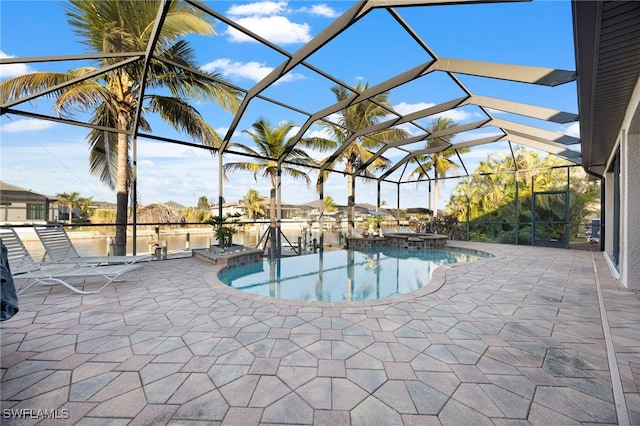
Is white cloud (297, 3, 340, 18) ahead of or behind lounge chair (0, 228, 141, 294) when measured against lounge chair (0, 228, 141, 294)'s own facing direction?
ahead

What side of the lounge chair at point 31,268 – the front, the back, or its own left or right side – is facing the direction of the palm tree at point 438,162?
front

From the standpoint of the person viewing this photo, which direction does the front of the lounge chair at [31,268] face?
facing to the right of the viewer

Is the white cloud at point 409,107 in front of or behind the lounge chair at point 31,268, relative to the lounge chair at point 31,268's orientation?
in front

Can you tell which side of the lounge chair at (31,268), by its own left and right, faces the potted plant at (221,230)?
front

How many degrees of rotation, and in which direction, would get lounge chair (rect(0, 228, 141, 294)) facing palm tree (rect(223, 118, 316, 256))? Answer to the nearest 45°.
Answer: approximately 45° to its left

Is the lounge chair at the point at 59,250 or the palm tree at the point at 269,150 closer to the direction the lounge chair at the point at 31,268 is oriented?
the palm tree

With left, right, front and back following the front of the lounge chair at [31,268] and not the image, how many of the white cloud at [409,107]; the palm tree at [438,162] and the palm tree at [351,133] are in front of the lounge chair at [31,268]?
3
